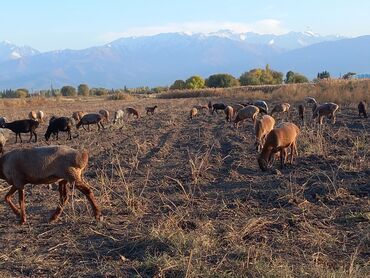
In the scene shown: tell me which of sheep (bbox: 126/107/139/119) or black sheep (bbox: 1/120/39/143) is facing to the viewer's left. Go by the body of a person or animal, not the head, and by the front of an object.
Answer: the black sheep

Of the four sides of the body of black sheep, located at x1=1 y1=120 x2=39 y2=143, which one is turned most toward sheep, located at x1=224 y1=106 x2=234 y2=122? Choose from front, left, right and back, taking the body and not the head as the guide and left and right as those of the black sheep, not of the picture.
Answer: back

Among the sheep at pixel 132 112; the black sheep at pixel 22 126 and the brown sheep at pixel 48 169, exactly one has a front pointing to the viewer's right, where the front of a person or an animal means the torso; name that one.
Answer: the sheep

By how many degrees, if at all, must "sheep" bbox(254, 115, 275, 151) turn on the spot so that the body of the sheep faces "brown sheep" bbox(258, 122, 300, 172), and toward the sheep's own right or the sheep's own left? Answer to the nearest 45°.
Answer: approximately 45° to the sheep's own left

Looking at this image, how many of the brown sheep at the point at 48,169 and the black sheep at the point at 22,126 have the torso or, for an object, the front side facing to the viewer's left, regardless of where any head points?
2

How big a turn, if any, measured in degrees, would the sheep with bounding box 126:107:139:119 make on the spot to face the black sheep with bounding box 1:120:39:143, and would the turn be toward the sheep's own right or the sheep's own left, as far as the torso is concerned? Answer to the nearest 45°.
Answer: approximately 135° to the sheep's own right

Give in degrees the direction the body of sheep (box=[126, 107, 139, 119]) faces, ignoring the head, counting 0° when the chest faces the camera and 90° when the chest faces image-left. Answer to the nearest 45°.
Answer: approximately 270°

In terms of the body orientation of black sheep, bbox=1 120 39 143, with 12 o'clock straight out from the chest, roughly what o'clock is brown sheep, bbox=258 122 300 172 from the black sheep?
The brown sheep is roughly at 8 o'clock from the black sheep.

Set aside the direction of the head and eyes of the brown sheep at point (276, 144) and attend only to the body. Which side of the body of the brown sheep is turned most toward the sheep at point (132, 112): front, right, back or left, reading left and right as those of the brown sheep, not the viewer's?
right

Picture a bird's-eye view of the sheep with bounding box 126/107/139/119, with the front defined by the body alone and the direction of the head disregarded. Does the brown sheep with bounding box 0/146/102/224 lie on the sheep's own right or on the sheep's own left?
on the sheep's own right

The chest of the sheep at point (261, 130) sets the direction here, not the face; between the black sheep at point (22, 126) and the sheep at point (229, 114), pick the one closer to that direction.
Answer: the black sheep

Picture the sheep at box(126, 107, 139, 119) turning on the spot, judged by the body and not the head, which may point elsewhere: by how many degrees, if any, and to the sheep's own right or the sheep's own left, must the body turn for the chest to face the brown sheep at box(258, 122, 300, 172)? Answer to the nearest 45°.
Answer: approximately 90° to the sheep's own right

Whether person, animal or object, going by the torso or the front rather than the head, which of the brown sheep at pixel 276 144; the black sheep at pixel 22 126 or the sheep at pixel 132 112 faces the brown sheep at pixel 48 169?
the brown sheep at pixel 276 144
